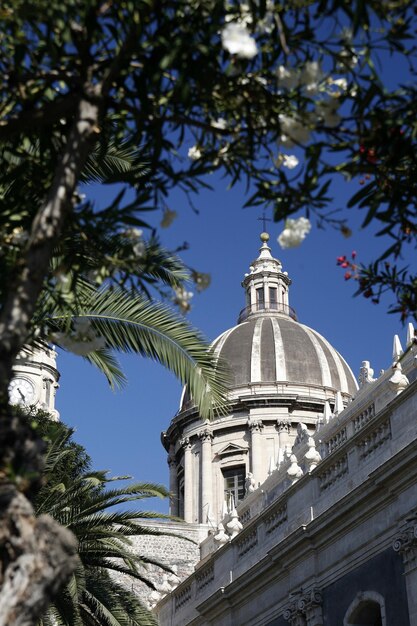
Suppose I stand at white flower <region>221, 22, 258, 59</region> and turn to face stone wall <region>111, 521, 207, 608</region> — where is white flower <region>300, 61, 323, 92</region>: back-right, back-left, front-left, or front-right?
front-right
